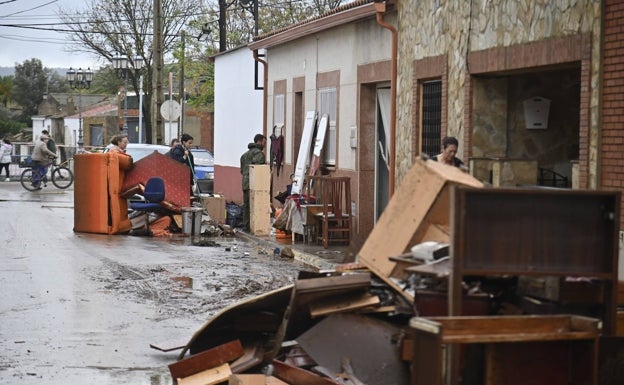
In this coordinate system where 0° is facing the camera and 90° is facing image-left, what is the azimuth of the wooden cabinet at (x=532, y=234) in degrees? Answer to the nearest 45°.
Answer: approximately 0°

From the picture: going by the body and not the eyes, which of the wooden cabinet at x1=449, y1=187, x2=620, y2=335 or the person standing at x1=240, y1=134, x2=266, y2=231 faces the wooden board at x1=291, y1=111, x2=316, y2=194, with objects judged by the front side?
the person standing

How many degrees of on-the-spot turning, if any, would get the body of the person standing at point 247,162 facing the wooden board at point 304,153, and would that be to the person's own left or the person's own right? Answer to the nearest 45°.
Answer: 0° — they already face it

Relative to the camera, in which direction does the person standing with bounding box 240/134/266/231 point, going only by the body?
to the viewer's right
